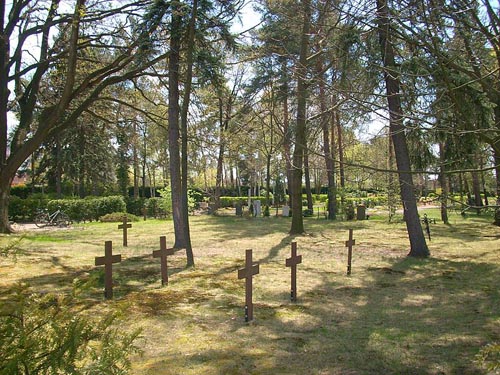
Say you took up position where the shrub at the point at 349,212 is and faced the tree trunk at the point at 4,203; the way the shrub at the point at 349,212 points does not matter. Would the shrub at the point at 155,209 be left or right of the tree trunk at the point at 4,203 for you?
right

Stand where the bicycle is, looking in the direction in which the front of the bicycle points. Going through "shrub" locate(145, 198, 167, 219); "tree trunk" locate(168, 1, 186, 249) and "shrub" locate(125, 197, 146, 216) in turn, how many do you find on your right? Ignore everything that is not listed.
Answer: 1

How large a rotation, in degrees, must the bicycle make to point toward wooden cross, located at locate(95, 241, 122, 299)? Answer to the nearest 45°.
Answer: approximately 90° to its right

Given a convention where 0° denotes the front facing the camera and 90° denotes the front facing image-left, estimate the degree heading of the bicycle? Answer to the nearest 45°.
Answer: approximately 270°

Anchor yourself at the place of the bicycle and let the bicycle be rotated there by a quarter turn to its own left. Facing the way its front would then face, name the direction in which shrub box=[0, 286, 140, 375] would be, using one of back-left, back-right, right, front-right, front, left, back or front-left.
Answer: back

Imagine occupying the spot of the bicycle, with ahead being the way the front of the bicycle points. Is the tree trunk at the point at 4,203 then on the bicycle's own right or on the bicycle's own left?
on the bicycle's own right

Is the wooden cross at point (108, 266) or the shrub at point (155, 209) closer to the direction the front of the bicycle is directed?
the shrub

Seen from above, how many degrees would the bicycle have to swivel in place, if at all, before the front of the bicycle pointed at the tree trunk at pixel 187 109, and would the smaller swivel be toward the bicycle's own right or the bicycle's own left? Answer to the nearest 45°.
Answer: approximately 90° to the bicycle's own right

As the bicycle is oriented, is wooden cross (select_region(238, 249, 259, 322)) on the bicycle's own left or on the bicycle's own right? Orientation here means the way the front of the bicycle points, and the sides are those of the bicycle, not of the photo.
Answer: on the bicycle's own right

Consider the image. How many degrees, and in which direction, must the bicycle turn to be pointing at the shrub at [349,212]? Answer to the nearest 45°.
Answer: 0° — it already faces it

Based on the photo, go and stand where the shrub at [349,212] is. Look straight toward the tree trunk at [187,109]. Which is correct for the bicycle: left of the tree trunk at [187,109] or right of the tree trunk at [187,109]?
right
